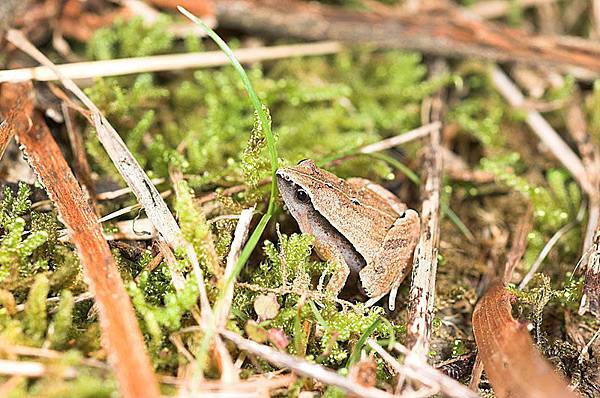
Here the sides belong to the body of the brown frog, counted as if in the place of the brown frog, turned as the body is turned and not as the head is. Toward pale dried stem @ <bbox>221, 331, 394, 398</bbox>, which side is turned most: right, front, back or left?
left

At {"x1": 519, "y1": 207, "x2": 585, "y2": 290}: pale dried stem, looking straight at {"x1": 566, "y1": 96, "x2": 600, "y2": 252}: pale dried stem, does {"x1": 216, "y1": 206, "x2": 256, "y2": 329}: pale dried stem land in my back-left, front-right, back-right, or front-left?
back-left

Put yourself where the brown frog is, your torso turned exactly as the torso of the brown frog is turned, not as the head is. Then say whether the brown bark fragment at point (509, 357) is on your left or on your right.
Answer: on your left

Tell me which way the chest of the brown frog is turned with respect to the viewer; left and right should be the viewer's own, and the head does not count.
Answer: facing to the left of the viewer

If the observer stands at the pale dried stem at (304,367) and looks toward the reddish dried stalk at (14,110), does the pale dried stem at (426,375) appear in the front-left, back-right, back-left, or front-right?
back-right

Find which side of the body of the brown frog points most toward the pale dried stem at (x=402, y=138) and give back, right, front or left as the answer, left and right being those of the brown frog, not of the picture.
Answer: right
